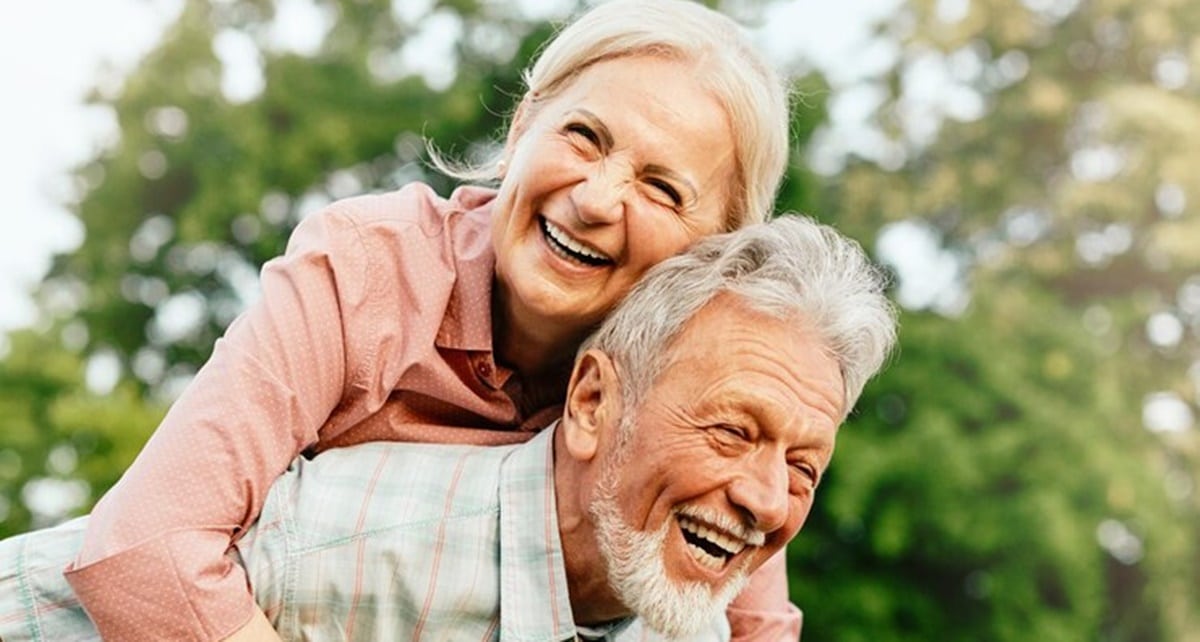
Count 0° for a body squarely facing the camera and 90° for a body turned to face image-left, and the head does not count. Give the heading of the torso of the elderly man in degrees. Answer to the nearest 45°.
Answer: approximately 315°

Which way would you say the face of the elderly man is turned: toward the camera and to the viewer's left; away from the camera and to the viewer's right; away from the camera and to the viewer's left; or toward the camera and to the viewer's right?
toward the camera and to the viewer's right
